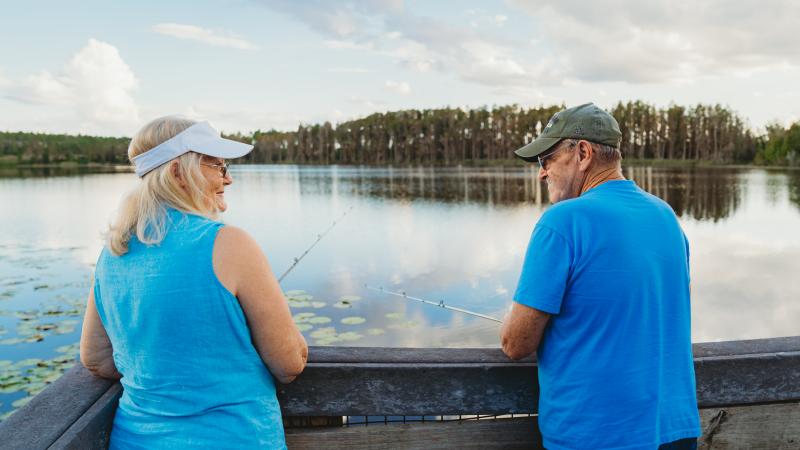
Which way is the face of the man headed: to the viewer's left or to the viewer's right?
to the viewer's left

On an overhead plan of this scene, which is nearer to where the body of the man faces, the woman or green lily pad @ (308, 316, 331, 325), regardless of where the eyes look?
the green lily pad

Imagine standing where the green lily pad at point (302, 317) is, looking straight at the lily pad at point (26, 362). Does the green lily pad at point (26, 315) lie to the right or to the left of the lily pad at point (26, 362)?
right

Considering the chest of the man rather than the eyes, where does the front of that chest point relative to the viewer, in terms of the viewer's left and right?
facing away from the viewer and to the left of the viewer

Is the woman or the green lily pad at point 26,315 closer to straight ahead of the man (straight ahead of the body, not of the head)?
the green lily pad
